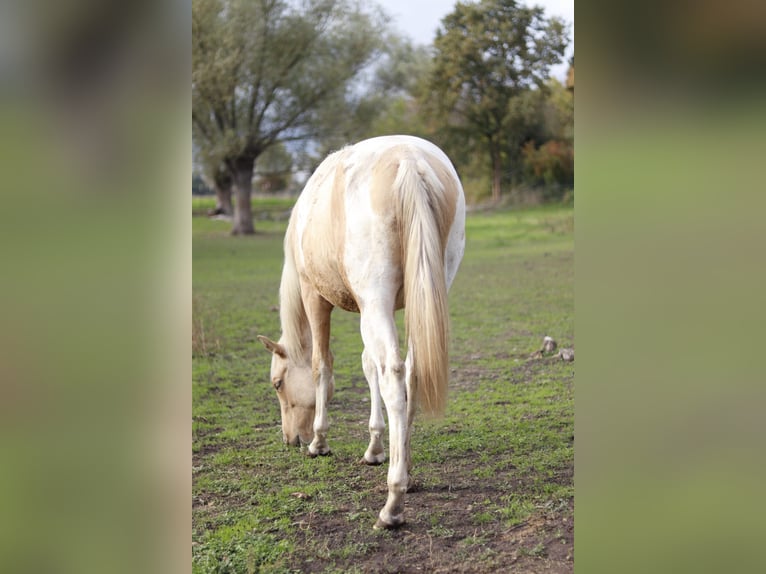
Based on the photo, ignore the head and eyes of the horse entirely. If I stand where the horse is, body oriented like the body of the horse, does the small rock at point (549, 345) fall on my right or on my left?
on my right

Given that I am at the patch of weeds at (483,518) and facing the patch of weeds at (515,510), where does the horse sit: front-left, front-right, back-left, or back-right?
back-left

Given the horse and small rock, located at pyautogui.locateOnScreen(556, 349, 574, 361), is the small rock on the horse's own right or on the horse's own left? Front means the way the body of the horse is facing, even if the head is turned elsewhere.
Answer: on the horse's own right

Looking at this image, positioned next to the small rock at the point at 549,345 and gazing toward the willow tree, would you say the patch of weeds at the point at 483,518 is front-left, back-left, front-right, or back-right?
back-left

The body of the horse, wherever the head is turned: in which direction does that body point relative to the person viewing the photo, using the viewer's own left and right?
facing away from the viewer and to the left of the viewer
